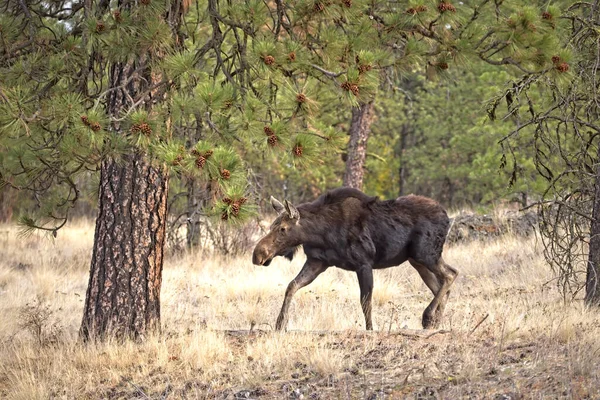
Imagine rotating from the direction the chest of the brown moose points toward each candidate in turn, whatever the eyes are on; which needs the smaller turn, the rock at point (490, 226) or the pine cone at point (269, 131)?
the pine cone

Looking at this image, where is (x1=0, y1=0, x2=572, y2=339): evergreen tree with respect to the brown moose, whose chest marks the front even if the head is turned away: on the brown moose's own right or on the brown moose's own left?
on the brown moose's own left

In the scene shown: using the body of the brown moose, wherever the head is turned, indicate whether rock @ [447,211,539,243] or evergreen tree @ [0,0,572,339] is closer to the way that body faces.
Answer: the evergreen tree

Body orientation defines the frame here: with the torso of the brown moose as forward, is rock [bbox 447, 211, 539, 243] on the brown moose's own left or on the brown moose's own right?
on the brown moose's own right

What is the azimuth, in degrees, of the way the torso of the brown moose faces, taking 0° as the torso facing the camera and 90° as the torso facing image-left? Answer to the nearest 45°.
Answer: approximately 90°

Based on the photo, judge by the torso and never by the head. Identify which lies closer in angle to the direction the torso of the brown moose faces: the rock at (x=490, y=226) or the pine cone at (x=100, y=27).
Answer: the pine cone

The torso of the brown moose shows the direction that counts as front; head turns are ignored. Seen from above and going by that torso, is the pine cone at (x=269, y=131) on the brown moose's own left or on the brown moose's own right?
on the brown moose's own left
